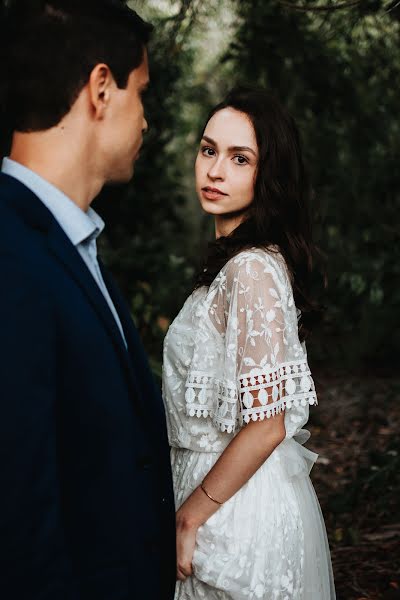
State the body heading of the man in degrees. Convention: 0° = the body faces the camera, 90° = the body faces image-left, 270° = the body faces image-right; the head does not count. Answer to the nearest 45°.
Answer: approximately 270°

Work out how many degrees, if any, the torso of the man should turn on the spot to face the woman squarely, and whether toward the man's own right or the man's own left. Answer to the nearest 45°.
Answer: approximately 45° to the man's own left

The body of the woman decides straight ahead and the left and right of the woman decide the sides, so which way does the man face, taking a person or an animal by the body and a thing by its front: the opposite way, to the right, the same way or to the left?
the opposite way

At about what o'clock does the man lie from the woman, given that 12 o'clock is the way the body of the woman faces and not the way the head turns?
The man is roughly at 10 o'clock from the woman.

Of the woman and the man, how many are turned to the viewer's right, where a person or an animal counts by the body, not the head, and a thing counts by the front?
1

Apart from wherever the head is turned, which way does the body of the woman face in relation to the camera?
to the viewer's left
